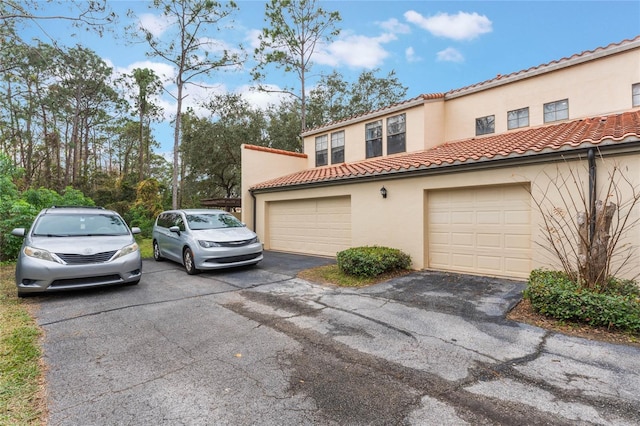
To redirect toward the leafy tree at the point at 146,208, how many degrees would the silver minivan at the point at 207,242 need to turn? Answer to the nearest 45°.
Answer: approximately 135° to its left

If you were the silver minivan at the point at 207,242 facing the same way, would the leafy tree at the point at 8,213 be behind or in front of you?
behind

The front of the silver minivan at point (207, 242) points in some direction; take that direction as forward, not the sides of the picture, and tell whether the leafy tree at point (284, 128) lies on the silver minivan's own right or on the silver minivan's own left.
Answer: on the silver minivan's own left

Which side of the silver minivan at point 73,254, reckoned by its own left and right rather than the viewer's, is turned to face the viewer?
front

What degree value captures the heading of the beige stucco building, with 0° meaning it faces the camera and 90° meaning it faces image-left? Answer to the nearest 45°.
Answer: approximately 45°

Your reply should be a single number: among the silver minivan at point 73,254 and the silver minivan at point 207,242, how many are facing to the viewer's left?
0

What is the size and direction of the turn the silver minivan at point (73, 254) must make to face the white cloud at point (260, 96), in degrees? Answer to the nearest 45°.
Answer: approximately 135° to its left

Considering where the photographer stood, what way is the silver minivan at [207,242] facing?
facing the viewer and to the right of the viewer

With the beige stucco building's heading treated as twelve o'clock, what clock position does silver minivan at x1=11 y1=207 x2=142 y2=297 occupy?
The silver minivan is roughly at 12 o'clock from the beige stucco building.

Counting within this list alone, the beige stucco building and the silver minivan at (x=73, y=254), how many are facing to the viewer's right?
0

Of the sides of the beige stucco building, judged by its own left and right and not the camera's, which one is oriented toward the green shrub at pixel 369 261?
front

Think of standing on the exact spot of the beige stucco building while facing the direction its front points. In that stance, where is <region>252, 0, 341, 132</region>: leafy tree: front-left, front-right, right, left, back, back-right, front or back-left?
right

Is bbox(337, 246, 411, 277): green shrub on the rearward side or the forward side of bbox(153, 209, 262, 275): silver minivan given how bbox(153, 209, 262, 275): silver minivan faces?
on the forward side
